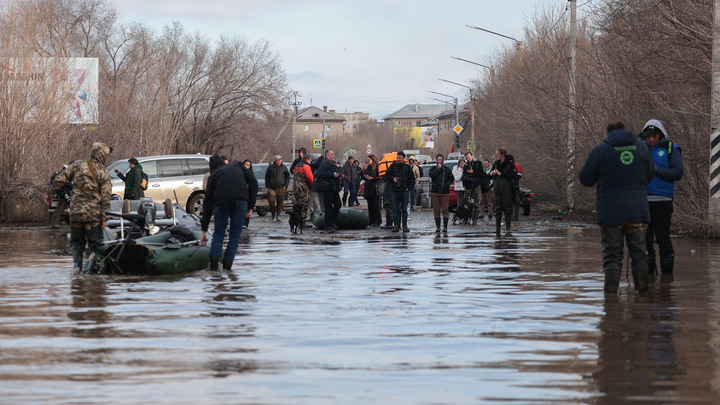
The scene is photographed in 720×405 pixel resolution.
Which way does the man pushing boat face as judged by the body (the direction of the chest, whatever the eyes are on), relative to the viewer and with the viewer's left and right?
facing away from the viewer and to the left of the viewer

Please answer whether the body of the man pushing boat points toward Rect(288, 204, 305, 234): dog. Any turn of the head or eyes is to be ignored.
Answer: no

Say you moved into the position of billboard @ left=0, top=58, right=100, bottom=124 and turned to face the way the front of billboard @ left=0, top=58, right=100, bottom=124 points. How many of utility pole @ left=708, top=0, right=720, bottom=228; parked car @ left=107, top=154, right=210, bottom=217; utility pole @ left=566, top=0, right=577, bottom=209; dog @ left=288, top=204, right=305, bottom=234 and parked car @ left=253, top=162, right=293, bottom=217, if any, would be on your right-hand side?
0

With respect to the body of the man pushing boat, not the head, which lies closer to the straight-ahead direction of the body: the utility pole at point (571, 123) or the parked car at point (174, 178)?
the parked car

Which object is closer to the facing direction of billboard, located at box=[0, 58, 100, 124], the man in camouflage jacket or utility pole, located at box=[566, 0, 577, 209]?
the man in camouflage jacket

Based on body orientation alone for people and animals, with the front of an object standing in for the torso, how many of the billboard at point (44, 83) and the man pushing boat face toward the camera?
1

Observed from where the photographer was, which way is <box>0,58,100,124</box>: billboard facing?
facing the viewer

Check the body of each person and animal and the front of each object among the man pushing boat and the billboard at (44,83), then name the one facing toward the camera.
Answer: the billboard

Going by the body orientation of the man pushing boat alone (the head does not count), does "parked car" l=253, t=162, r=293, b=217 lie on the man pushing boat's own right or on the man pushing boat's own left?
on the man pushing boat's own right

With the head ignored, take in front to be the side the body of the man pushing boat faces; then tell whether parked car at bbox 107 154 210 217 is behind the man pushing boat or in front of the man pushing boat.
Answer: in front

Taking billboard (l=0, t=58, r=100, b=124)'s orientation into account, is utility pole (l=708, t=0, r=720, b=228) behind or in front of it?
in front

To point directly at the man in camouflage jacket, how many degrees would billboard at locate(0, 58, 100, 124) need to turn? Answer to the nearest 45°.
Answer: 0° — it already faces them
